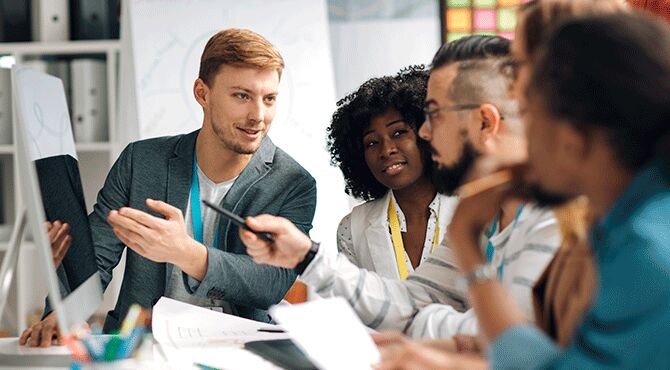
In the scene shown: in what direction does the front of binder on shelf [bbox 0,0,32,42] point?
toward the camera

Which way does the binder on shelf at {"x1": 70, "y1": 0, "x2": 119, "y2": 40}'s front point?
toward the camera

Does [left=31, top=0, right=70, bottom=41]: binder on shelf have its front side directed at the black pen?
yes

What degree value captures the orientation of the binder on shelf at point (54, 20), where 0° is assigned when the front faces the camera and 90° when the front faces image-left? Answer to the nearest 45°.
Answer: approximately 0°

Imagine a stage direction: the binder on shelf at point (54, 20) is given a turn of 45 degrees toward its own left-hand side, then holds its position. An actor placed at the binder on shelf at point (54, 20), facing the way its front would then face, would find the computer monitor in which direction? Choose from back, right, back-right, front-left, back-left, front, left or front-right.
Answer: front-right

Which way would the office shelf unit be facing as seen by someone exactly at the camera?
facing the viewer

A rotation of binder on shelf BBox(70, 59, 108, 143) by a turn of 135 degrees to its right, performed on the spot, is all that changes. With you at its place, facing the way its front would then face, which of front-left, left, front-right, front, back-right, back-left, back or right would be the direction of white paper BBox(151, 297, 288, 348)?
back-left

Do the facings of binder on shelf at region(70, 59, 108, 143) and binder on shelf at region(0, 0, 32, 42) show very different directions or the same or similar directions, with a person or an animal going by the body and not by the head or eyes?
same or similar directions

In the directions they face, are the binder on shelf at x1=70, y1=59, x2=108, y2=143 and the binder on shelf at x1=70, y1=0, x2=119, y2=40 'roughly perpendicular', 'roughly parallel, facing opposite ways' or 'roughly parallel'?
roughly parallel

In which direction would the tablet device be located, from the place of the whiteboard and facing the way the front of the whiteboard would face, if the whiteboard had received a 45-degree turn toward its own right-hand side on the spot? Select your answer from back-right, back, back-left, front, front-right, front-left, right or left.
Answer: front-left

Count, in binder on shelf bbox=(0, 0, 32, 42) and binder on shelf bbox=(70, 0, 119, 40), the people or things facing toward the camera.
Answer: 2

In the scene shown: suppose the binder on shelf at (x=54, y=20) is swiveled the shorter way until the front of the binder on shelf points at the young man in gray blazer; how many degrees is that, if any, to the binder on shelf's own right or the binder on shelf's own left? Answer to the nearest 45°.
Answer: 0° — it already faces them

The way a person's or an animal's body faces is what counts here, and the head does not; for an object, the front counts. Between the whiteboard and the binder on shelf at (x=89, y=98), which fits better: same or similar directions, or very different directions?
same or similar directions
